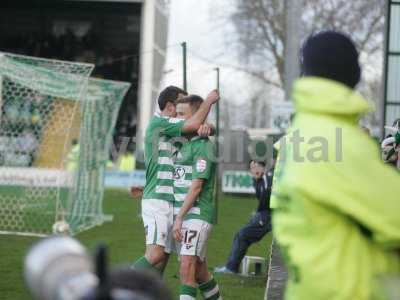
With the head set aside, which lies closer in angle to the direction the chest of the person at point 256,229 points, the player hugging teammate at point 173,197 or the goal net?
the player hugging teammate

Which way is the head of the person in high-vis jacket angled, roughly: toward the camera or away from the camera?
away from the camera

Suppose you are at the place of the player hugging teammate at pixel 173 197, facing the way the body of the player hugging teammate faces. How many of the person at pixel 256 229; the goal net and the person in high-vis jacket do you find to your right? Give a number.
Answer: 1

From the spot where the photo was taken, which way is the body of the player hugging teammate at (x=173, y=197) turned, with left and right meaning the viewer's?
facing to the right of the viewer

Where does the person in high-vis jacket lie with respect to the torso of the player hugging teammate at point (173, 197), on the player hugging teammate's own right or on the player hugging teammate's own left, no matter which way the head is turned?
on the player hugging teammate's own right

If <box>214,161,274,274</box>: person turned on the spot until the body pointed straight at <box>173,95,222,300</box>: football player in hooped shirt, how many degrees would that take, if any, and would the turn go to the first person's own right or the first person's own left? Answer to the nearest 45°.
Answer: approximately 45° to the first person's own left

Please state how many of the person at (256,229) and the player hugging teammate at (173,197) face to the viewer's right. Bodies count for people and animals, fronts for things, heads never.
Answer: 1

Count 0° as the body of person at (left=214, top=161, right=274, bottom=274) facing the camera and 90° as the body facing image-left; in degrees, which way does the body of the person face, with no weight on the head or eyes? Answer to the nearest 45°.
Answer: approximately 45°

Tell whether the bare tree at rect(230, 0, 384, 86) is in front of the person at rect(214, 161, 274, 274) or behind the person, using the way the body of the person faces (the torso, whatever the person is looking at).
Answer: behind

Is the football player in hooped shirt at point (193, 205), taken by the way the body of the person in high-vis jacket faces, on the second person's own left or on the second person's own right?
on the second person's own left

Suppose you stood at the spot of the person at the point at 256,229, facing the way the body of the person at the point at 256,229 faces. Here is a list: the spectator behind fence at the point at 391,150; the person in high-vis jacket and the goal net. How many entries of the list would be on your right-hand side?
1
